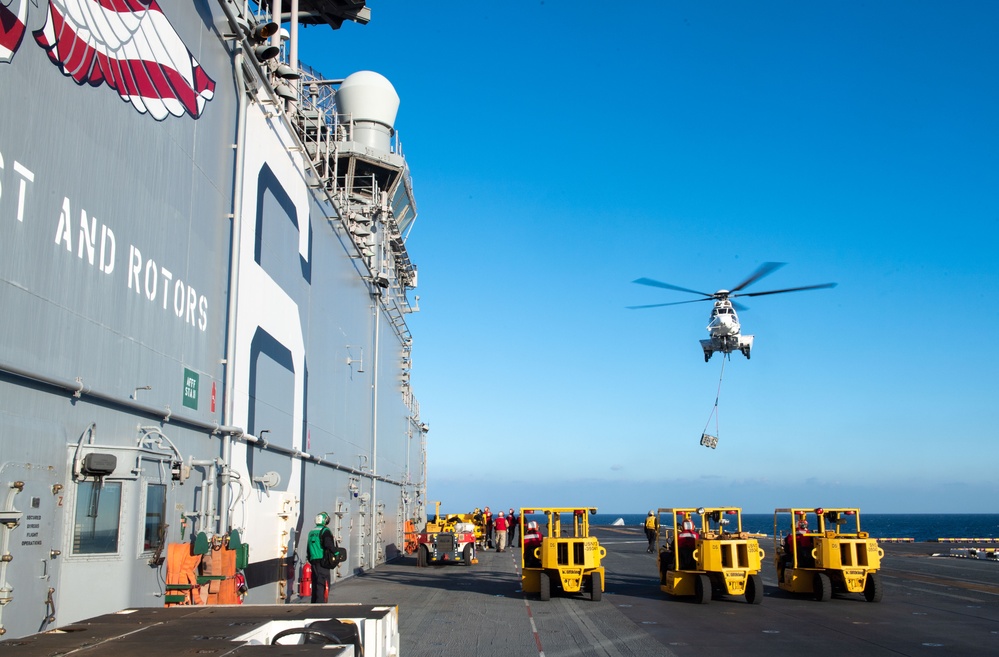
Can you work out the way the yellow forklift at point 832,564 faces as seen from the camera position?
facing away from the viewer and to the left of the viewer

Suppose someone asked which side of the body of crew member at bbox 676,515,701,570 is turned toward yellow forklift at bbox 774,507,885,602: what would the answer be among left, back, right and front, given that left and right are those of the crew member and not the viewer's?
right

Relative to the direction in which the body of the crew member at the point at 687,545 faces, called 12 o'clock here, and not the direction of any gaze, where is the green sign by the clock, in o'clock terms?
The green sign is roughly at 7 o'clock from the crew member.

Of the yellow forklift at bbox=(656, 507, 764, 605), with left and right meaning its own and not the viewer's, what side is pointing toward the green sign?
left

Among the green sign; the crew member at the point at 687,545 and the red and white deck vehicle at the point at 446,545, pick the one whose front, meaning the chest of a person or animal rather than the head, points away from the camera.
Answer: the crew member

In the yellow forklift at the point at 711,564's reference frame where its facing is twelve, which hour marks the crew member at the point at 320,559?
The crew member is roughly at 9 o'clock from the yellow forklift.

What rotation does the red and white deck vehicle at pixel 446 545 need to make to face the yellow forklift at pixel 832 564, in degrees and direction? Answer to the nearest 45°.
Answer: approximately 45° to its left

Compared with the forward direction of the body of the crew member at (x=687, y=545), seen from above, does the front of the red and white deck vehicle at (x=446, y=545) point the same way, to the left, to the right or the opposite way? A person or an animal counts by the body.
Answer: the opposite way
